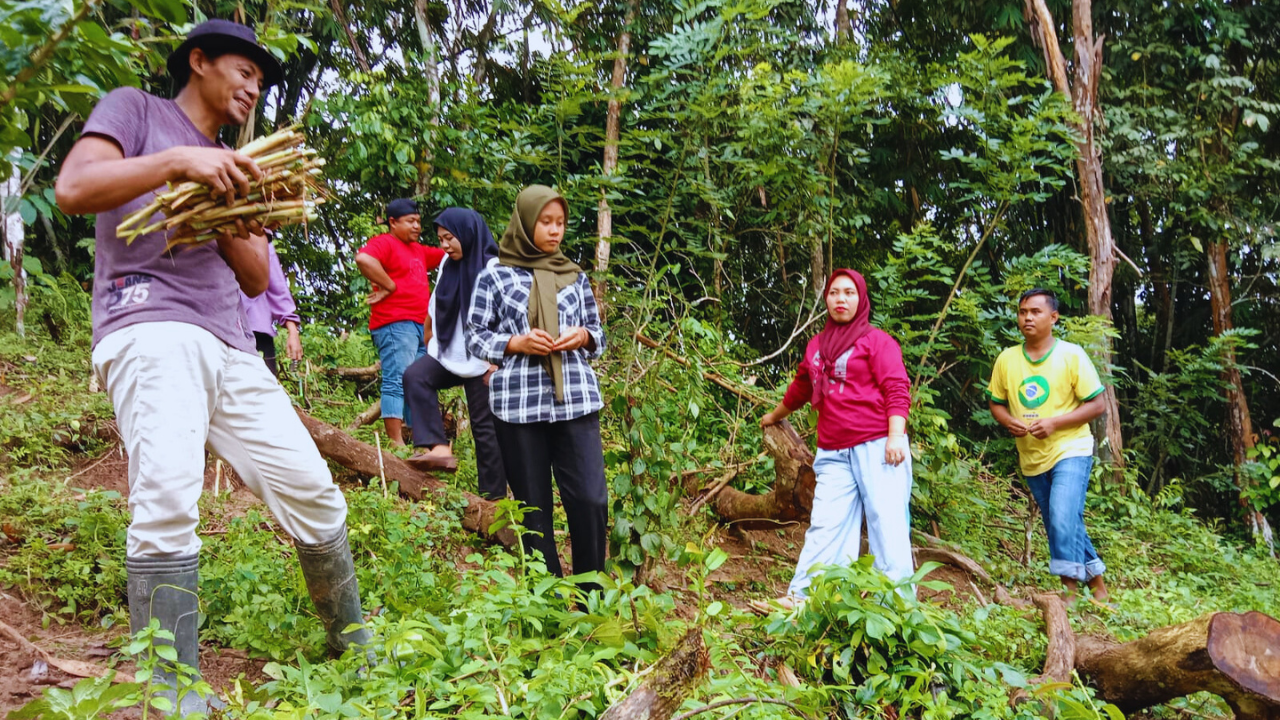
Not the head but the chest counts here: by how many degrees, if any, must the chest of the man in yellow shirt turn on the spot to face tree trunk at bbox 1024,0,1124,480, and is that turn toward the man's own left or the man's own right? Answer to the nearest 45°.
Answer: approximately 135° to the man's own right

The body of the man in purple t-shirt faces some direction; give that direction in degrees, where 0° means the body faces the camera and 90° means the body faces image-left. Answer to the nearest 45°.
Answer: approximately 315°

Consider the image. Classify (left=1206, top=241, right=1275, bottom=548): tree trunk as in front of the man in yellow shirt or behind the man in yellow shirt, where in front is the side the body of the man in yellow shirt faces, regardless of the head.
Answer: behind

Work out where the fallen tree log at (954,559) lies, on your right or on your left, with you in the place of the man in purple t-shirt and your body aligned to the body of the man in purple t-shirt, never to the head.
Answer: on your left

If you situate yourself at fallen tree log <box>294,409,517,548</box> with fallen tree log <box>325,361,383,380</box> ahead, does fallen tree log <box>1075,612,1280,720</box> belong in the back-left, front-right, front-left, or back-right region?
back-right

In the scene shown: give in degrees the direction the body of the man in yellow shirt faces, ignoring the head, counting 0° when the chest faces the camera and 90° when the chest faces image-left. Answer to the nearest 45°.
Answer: approximately 45°
